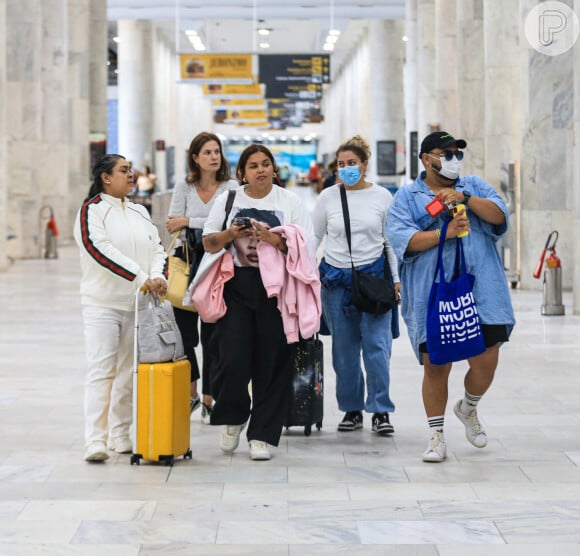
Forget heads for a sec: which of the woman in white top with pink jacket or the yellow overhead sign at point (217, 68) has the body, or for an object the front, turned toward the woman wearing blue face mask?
the yellow overhead sign

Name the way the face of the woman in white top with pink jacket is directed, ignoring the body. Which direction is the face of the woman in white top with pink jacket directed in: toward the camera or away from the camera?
toward the camera

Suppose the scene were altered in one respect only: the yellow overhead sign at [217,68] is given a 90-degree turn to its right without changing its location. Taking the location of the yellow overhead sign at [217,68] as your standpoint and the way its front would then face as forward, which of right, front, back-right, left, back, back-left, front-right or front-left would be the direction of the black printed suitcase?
left

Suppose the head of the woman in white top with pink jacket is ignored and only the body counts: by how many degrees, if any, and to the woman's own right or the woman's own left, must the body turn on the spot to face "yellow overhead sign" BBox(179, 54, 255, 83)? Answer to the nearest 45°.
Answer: approximately 180°

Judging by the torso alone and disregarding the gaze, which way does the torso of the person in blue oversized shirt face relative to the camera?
toward the camera

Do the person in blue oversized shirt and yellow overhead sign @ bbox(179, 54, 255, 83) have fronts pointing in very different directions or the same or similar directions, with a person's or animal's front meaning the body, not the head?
same or similar directions

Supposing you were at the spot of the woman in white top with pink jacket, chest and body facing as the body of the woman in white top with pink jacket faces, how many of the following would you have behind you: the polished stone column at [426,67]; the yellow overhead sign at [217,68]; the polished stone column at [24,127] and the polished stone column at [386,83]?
4

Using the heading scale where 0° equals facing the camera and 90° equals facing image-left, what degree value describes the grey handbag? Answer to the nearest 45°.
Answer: approximately 315°

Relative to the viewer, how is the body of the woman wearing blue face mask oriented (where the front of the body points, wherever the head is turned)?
toward the camera

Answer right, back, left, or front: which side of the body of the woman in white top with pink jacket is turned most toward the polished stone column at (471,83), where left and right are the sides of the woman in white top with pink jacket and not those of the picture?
back

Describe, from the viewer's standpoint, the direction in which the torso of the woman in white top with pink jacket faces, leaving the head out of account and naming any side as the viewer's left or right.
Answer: facing the viewer
